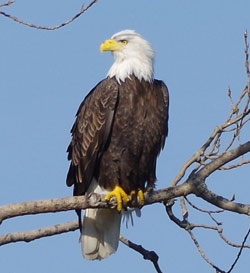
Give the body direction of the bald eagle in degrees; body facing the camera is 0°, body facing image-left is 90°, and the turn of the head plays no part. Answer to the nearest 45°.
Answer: approximately 315°
